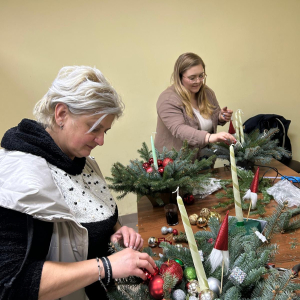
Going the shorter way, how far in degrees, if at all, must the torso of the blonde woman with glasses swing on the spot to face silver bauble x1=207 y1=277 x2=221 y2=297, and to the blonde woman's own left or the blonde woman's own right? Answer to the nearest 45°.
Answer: approximately 45° to the blonde woman's own right

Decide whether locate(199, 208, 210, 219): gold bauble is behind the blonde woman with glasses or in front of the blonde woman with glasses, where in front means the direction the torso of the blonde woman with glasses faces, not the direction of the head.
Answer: in front

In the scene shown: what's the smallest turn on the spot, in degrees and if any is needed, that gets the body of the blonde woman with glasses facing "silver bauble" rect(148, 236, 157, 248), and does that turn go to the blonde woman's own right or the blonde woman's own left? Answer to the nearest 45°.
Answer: approximately 45° to the blonde woman's own right

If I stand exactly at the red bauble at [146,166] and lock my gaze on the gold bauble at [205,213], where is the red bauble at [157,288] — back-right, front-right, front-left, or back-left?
front-right

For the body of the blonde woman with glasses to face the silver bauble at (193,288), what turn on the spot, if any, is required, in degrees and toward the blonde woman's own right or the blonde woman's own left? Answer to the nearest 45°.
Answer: approximately 45° to the blonde woman's own right

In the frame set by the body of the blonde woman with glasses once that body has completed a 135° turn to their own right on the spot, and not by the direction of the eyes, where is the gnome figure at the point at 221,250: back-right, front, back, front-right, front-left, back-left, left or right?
left

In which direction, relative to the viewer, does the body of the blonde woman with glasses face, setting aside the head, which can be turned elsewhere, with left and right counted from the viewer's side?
facing the viewer and to the right of the viewer

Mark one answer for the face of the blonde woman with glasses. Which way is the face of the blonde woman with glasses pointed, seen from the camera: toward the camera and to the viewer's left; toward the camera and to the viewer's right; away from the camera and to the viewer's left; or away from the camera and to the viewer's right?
toward the camera and to the viewer's right

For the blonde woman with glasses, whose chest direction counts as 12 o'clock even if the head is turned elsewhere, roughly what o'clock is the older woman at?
The older woman is roughly at 2 o'clock from the blonde woman with glasses.

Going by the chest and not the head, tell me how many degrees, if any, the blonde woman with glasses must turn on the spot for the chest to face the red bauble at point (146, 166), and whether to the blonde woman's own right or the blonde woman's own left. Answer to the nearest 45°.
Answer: approximately 45° to the blonde woman's own right

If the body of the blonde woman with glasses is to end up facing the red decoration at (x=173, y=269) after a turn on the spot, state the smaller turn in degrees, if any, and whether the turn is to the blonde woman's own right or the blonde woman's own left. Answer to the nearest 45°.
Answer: approximately 45° to the blonde woman's own right

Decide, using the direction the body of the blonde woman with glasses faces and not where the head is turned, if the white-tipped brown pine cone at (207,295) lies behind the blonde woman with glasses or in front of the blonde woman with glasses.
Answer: in front

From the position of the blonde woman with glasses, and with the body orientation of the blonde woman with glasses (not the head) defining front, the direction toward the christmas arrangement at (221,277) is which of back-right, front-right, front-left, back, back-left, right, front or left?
front-right
